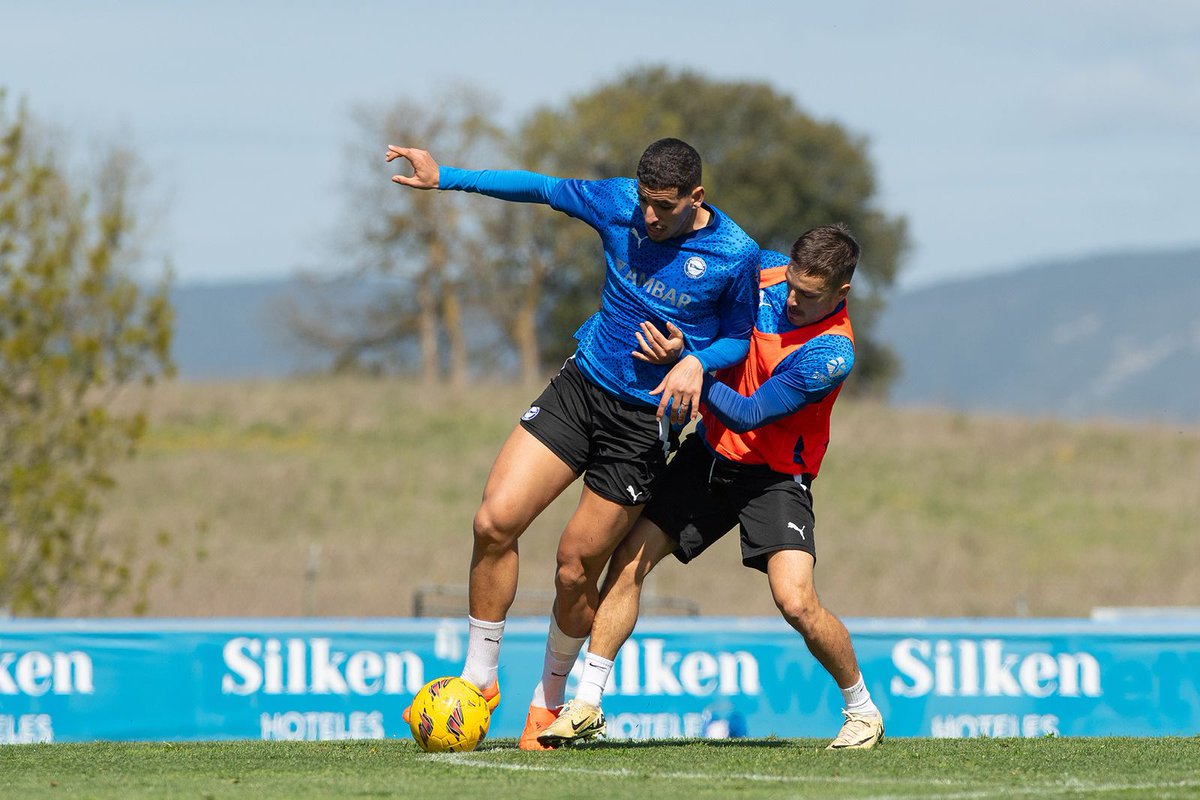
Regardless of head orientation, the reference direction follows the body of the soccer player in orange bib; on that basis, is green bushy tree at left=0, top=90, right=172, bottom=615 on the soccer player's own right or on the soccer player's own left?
on the soccer player's own right

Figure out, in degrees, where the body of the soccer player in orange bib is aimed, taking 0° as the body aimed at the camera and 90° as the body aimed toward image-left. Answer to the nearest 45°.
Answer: approximately 45°

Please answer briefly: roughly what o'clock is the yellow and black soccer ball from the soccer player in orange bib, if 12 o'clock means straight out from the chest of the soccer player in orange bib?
The yellow and black soccer ball is roughly at 1 o'clock from the soccer player in orange bib.

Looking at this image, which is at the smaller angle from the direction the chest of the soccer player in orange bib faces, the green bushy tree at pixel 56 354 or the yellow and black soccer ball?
the yellow and black soccer ball
